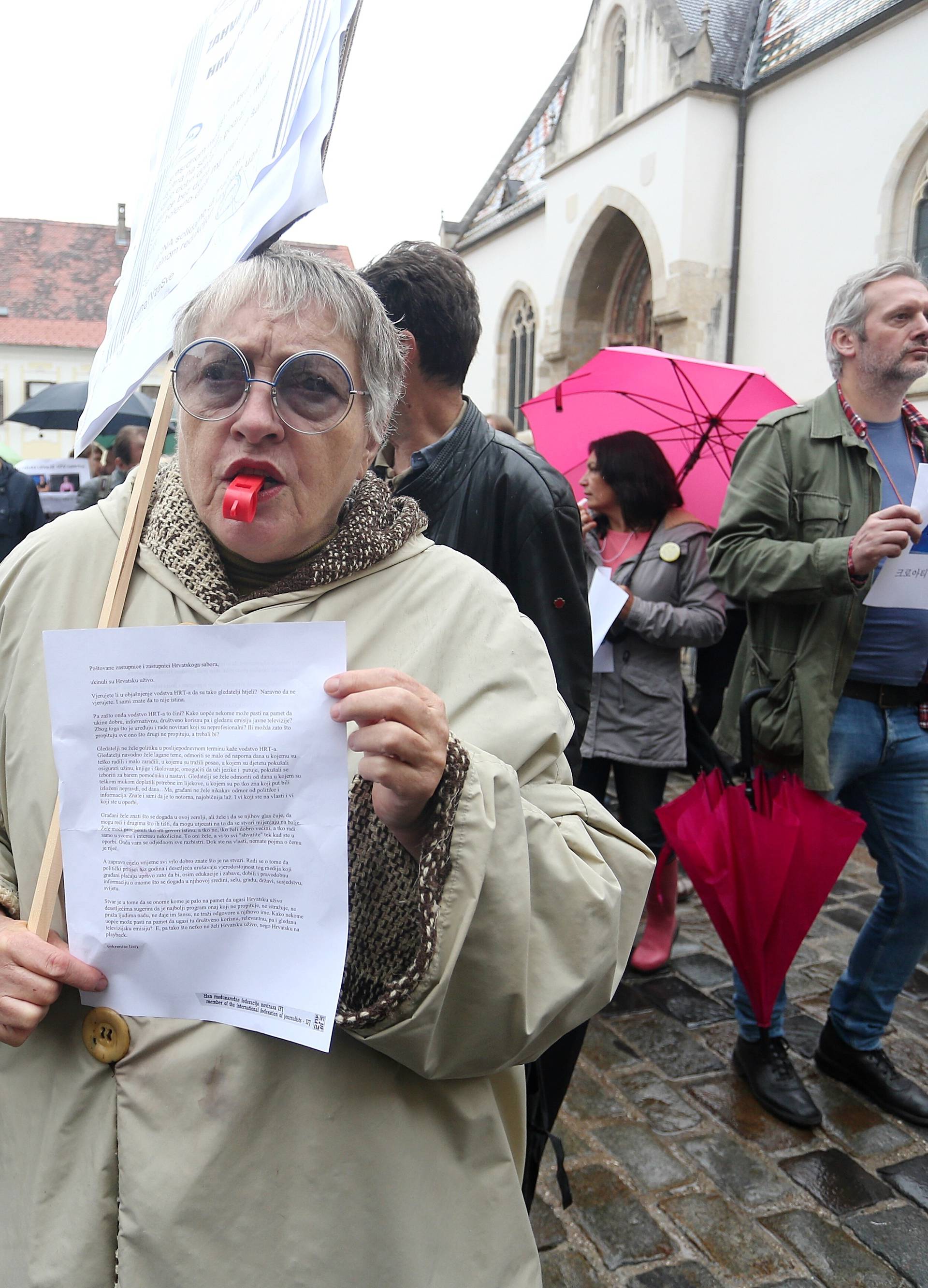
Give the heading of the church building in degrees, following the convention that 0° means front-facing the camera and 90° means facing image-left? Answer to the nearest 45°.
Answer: approximately 45°

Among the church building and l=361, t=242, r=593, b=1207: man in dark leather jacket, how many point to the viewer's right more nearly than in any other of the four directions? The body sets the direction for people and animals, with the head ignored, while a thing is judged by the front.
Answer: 0

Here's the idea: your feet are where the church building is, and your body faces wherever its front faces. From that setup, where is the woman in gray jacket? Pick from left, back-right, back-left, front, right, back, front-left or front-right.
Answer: front-left

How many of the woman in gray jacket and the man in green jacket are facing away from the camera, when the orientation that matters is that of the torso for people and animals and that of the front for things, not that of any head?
0

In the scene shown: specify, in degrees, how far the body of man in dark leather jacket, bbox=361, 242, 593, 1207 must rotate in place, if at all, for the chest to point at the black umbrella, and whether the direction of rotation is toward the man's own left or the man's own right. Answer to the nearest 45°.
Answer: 0° — they already face it

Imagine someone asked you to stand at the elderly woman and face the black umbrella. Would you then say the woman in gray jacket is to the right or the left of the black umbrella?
right

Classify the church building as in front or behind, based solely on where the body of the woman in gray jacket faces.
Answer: behind

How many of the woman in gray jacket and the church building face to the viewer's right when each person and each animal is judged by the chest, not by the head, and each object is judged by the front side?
0

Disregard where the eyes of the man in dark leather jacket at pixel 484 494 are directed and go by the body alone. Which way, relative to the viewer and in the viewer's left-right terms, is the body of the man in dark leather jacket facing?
facing away from the viewer and to the left of the viewer

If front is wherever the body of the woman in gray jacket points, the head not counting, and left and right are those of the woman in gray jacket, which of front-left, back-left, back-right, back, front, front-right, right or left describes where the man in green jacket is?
left

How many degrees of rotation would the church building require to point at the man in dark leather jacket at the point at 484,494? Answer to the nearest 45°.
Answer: approximately 45° to its left

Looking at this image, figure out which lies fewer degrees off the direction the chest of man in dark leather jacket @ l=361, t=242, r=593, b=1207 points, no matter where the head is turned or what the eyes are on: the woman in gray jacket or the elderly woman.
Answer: the woman in gray jacket

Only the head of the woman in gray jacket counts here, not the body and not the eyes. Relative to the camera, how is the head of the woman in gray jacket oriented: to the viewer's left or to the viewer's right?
to the viewer's left
